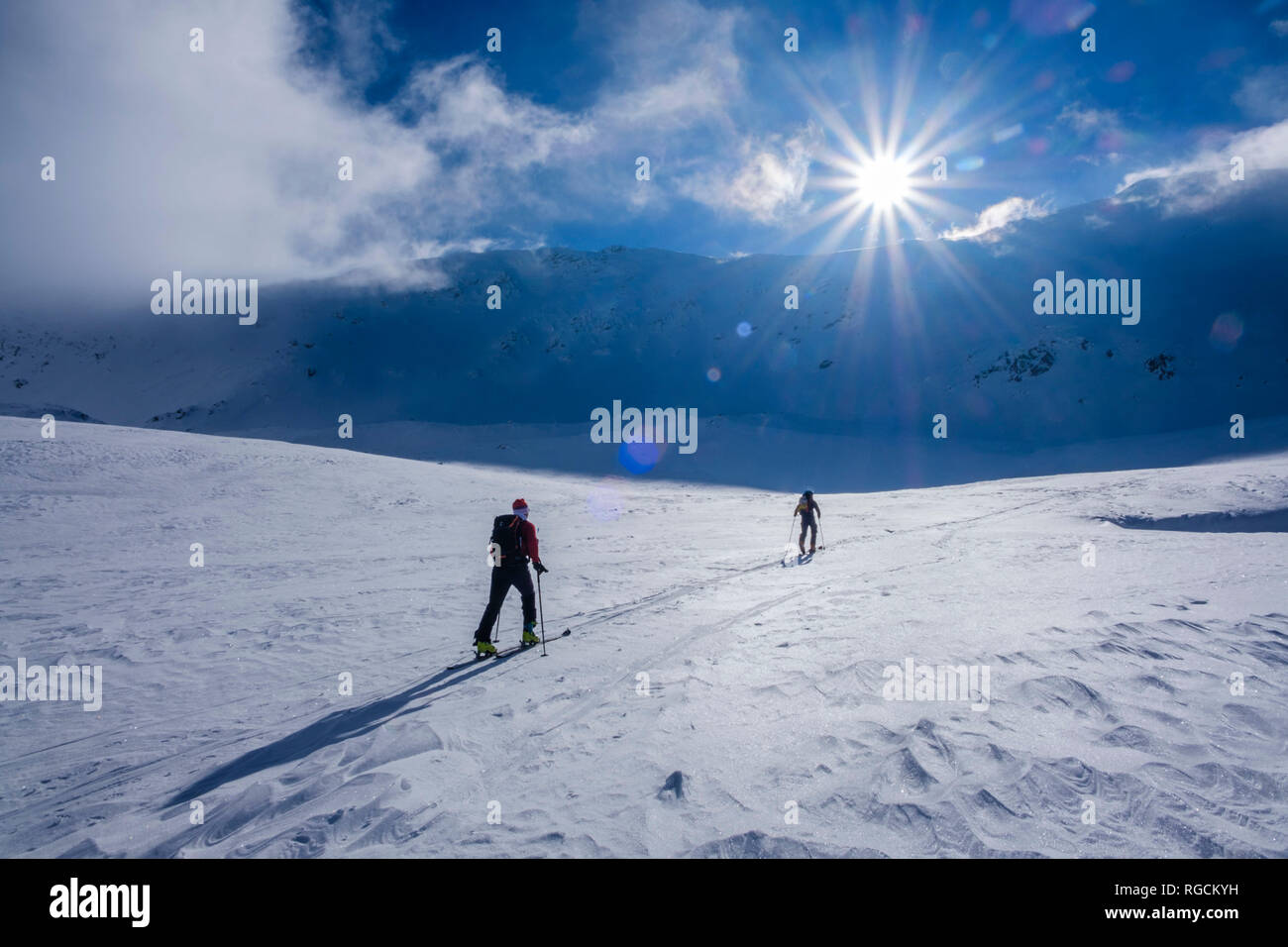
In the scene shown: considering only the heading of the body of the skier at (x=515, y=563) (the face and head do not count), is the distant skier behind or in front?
in front

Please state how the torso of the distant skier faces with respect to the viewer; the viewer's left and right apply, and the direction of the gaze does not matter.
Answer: facing away from the viewer and to the right of the viewer

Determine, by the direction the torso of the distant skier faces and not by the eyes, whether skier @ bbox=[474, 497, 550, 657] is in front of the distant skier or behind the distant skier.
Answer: behind

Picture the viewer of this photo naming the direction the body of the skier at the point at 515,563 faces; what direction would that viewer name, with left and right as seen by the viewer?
facing away from the viewer and to the right of the viewer

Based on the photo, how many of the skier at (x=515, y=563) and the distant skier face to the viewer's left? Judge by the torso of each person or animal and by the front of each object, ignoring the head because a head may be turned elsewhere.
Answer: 0
